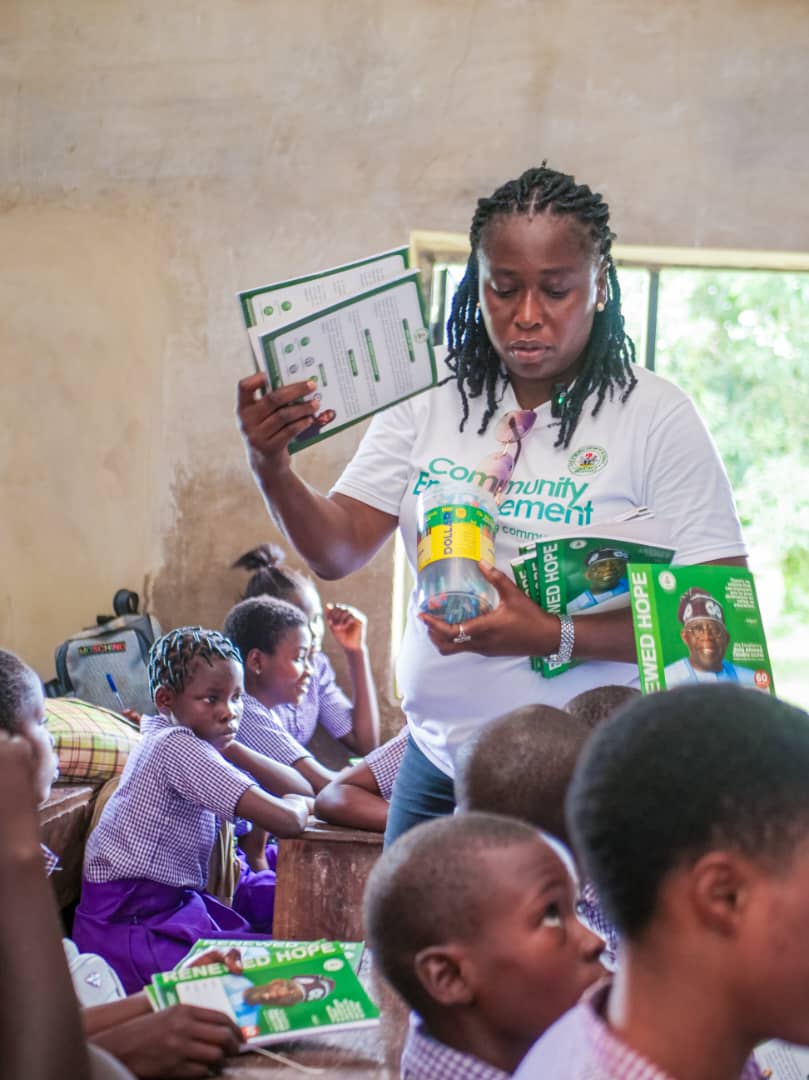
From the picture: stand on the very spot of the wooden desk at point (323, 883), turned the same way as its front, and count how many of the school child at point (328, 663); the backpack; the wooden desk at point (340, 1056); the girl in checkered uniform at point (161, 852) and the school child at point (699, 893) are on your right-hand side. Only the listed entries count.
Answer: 2

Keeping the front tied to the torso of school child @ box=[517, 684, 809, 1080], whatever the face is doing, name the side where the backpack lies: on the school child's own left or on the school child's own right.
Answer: on the school child's own left

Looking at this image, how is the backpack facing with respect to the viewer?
toward the camera

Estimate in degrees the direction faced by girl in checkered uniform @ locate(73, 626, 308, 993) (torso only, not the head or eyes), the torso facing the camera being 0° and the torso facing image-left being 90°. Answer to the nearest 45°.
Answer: approximately 270°

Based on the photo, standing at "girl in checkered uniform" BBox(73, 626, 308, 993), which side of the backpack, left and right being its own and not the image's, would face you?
front

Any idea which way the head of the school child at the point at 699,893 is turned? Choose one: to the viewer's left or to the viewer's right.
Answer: to the viewer's right

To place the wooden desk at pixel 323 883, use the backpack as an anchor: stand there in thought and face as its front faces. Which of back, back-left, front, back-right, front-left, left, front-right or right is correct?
front

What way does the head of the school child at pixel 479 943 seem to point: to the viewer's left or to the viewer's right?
to the viewer's right

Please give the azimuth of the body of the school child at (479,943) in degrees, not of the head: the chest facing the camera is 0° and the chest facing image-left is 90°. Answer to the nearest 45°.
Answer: approximately 270°

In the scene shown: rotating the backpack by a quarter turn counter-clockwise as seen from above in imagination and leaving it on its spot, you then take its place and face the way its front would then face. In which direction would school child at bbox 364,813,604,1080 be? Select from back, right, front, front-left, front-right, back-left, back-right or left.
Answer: right

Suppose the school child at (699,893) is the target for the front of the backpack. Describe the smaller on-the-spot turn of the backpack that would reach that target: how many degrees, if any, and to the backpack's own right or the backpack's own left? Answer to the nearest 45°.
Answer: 0° — it already faces them
